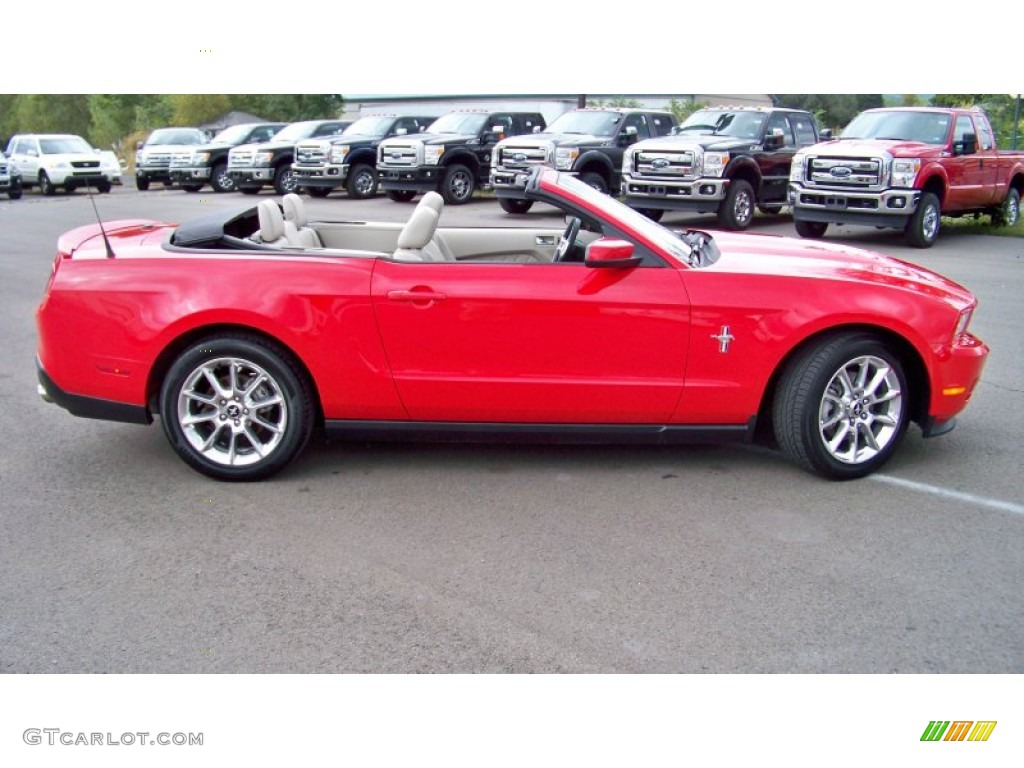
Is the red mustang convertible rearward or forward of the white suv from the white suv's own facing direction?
forward

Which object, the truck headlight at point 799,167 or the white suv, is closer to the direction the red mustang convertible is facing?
the truck headlight

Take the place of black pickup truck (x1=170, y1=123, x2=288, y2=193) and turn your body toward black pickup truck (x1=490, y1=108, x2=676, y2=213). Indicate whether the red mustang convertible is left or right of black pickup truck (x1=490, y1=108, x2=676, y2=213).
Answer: right

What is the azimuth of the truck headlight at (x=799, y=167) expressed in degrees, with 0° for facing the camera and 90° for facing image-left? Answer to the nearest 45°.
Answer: approximately 45°

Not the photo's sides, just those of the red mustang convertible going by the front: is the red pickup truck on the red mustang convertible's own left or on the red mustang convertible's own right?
on the red mustang convertible's own left

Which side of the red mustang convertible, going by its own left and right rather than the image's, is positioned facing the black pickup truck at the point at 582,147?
left

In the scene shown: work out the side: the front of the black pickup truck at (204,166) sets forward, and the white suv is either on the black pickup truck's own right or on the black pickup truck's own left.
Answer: on the black pickup truck's own right

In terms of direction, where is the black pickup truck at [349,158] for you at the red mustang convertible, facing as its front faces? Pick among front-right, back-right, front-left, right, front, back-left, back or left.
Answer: left

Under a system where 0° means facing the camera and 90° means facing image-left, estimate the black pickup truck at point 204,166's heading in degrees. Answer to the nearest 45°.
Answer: approximately 45°

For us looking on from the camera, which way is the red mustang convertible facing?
facing to the right of the viewer

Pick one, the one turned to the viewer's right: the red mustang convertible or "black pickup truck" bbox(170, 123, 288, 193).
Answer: the red mustang convertible

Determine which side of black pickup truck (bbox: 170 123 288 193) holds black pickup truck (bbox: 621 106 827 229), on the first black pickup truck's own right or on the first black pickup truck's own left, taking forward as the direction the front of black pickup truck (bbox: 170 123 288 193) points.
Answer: on the first black pickup truck's own left

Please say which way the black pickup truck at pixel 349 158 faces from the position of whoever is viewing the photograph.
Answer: facing the viewer and to the left of the viewer

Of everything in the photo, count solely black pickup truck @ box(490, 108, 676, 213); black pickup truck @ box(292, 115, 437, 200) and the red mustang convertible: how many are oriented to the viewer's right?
1

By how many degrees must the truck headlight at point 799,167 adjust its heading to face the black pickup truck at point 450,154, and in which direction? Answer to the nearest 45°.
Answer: approximately 90° to its right

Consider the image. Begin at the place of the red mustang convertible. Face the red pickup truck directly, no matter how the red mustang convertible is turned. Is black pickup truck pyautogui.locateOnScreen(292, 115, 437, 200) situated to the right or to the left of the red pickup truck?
left
